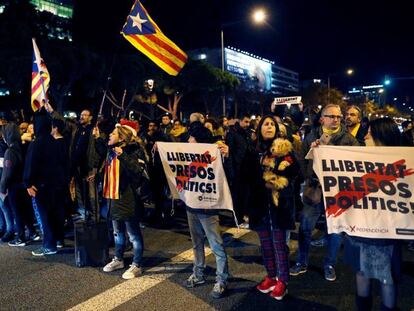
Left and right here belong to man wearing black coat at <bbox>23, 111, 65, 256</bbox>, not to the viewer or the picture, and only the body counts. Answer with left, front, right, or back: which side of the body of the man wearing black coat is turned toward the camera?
left

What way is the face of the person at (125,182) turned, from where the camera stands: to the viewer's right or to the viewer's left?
to the viewer's left

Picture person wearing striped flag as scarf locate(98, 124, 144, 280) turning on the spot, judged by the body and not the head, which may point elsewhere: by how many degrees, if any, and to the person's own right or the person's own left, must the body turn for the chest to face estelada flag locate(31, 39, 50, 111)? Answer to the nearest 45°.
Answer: approximately 90° to the person's own right
